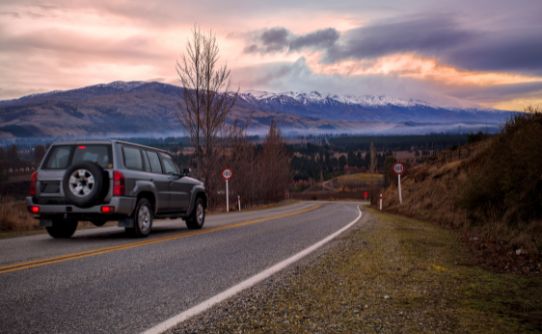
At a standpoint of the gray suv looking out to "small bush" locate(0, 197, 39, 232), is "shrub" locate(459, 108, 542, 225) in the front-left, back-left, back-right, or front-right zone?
back-right

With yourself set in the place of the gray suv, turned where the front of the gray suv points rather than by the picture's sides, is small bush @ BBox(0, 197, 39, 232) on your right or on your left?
on your left

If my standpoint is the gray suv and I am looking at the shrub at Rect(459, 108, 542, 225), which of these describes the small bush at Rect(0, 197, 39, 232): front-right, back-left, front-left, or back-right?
back-left

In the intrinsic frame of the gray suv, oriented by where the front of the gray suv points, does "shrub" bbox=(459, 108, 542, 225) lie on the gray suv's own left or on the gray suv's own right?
on the gray suv's own right

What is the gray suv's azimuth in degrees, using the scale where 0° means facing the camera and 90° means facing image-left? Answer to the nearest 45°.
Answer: approximately 225°
